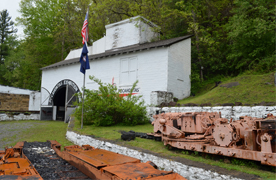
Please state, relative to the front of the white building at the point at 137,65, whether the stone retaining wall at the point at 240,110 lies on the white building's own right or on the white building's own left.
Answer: on the white building's own left

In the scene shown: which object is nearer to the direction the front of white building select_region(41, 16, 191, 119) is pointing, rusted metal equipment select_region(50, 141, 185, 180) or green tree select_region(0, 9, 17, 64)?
the rusted metal equipment

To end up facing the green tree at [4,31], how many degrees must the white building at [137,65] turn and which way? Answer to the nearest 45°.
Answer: approximately 90° to its right

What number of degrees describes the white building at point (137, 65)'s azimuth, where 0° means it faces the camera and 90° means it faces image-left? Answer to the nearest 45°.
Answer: approximately 45°

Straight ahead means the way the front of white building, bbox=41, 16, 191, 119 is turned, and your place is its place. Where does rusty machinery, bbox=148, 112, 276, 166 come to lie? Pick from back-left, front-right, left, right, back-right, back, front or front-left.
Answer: front-left

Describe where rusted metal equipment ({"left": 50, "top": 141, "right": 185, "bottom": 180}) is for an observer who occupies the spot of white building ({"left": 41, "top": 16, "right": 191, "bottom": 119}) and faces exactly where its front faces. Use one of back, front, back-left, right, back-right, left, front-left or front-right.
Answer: front-left

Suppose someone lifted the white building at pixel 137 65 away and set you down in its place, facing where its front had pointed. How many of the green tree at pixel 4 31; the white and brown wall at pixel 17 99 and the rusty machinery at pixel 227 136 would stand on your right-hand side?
2
